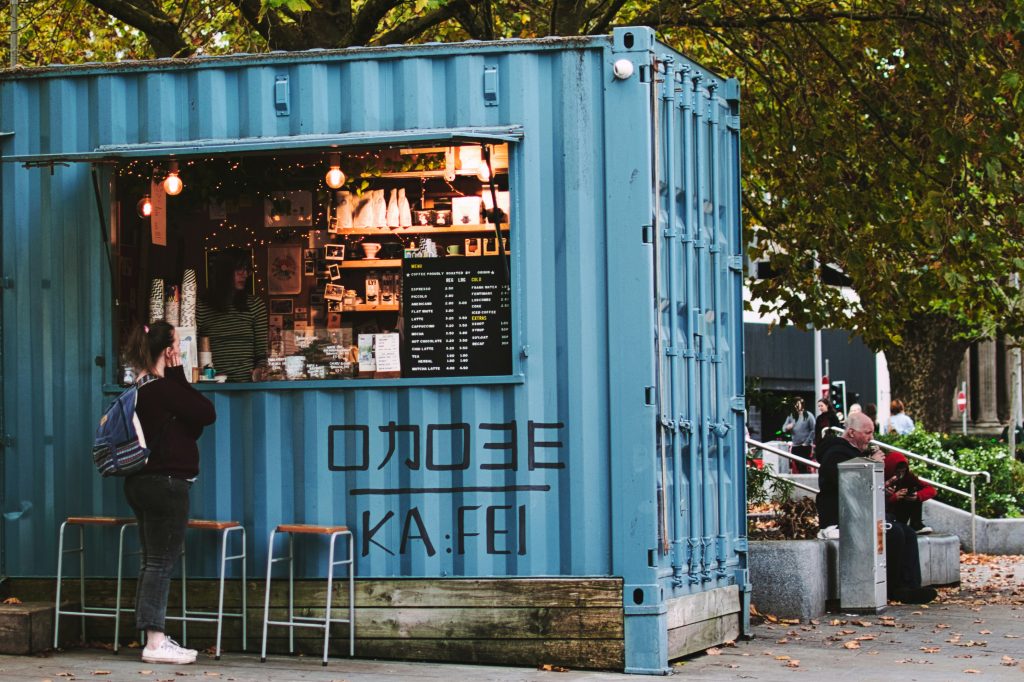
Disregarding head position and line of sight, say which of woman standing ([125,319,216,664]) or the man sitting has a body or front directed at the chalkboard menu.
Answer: the woman standing

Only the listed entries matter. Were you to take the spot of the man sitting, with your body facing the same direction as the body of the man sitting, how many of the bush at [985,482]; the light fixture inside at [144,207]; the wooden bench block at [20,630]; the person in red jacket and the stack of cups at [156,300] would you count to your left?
2

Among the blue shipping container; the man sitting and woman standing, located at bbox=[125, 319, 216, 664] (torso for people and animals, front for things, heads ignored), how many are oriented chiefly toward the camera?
1

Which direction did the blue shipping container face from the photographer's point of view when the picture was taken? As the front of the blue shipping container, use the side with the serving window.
facing the viewer

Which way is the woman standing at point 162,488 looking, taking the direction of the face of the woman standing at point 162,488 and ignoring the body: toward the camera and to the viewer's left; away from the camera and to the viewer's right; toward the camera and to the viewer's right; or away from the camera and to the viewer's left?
away from the camera and to the viewer's right

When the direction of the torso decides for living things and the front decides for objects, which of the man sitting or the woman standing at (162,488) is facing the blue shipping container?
the woman standing
